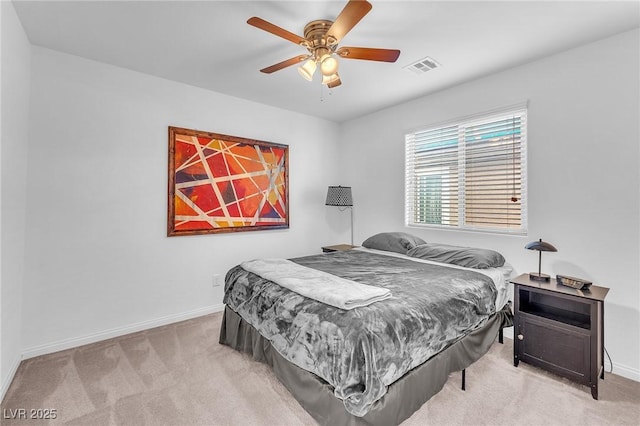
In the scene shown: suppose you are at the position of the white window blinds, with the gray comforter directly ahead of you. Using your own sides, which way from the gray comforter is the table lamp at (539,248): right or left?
left

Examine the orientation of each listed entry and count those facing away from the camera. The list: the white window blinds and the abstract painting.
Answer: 0

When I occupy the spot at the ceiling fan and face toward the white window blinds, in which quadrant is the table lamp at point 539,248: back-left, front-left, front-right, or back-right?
front-right

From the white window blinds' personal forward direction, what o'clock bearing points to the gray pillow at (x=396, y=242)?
The gray pillow is roughly at 1 o'clock from the white window blinds.

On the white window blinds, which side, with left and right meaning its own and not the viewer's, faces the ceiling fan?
front

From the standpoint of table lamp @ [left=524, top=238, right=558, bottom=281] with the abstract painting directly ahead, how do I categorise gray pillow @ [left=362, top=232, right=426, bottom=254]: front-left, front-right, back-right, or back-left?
front-right

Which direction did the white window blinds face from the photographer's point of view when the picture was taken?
facing the viewer and to the left of the viewer

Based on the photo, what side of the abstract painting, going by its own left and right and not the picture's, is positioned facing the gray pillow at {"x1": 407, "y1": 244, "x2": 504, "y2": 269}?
front

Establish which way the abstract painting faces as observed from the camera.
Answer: facing the viewer and to the right of the viewer

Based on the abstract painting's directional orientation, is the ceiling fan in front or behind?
in front

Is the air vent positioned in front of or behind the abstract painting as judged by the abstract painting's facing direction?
in front
